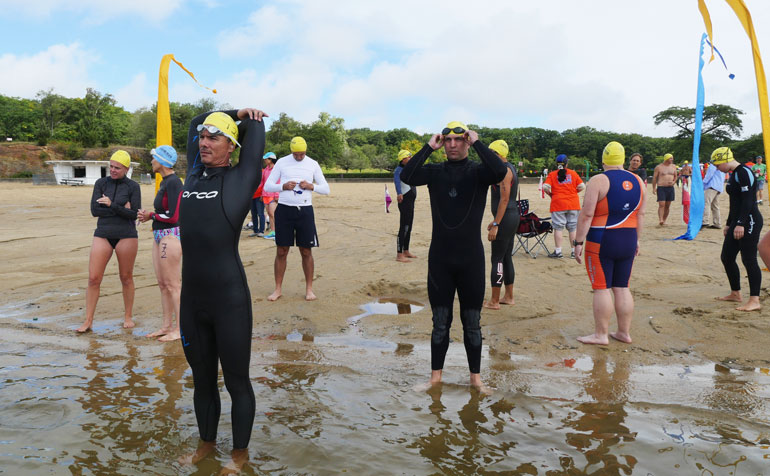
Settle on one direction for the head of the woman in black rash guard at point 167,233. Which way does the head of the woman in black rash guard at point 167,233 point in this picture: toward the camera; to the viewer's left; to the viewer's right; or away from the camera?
to the viewer's left

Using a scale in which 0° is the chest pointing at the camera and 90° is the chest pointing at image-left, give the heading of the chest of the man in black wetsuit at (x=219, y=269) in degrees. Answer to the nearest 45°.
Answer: approximately 45°

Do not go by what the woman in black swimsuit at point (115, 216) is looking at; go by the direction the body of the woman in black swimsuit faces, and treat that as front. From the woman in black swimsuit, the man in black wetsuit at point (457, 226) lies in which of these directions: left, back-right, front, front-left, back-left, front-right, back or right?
front-left

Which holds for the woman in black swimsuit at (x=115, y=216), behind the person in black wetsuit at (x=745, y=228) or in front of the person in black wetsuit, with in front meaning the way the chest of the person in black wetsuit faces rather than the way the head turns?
in front

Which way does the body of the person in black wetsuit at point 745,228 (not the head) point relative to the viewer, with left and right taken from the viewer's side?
facing to the left of the viewer

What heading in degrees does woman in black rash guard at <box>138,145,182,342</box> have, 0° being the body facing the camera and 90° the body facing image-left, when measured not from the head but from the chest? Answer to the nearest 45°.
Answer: approximately 90°

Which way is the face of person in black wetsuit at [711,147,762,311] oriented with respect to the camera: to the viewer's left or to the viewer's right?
to the viewer's left

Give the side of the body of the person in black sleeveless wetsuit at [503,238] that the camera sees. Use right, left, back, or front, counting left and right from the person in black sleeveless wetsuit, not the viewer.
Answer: left
